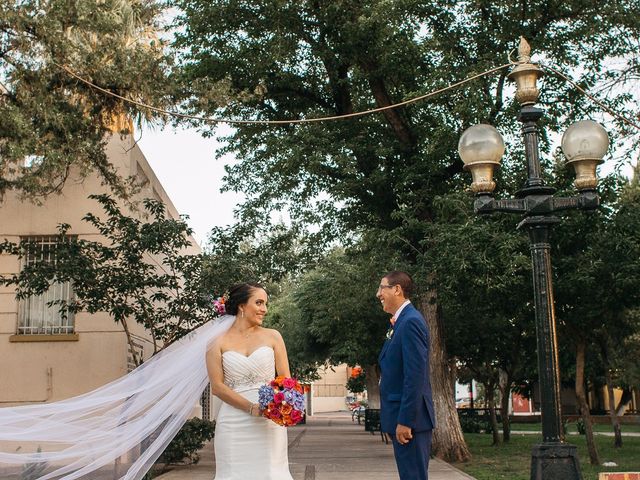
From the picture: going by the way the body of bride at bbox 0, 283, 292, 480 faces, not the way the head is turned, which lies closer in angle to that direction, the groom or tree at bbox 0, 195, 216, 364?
the groom

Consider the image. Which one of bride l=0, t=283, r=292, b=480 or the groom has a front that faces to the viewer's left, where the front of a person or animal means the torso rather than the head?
the groom

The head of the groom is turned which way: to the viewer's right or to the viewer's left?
to the viewer's left

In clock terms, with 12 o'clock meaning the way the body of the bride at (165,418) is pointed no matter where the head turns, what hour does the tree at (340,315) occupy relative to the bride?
The tree is roughly at 8 o'clock from the bride.

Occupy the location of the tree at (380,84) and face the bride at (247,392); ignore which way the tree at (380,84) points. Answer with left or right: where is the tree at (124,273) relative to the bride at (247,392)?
right

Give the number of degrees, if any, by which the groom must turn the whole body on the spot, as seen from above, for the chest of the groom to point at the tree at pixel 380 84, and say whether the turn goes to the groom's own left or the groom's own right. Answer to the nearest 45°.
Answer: approximately 90° to the groom's own right

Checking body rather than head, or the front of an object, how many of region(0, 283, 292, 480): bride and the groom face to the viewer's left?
1

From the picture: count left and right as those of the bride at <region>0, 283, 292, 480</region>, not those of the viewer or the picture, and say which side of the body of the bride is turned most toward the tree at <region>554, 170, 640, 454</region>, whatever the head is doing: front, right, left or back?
left

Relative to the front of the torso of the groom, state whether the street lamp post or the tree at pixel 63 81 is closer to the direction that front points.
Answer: the tree

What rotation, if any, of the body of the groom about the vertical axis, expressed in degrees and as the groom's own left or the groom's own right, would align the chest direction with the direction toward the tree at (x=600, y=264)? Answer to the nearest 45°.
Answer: approximately 90° to the groom's own right

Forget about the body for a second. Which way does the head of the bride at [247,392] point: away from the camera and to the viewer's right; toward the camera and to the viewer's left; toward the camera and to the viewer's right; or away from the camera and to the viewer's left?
toward the camera and to the viewer's right

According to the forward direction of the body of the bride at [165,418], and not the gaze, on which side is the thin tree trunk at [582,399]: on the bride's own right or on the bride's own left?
on the bride's own left

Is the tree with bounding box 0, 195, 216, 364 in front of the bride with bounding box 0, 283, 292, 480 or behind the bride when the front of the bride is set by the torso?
behind

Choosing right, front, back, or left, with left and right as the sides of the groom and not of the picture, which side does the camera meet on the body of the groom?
left

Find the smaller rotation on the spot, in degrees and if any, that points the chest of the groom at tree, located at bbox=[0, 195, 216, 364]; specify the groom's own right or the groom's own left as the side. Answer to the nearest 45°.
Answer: approximately 45° to the groom's own right

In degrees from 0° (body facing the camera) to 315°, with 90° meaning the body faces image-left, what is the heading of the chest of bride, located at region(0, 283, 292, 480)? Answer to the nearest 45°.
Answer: approximately 315°

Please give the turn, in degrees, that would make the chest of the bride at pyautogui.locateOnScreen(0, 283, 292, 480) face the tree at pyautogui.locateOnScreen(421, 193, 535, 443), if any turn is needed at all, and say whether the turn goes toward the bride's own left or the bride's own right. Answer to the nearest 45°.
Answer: approximately 90° to the bride's own left
